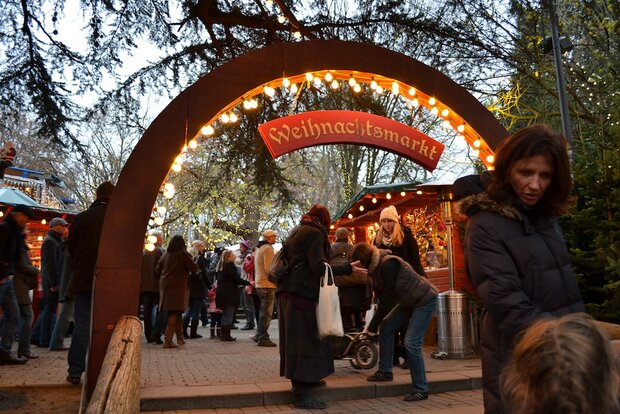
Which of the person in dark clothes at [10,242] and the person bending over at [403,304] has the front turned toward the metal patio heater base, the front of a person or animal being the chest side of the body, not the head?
the person in dark clothes at [10,242]

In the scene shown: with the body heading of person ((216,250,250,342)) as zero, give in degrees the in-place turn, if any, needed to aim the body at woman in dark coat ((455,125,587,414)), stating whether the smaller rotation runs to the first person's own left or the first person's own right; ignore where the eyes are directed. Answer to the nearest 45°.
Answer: approximately 90° to the first person's own right

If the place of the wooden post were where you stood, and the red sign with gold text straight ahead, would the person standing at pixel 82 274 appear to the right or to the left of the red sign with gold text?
left

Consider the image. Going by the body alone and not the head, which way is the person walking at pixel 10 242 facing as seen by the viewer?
to the viewer's right

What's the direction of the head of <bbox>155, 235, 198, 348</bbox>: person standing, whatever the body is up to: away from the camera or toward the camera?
away from the camera

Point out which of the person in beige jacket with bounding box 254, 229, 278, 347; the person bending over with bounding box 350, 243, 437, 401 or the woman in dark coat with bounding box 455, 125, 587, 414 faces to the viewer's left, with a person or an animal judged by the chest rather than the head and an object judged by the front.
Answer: the person bending over with bounding box 350, 243, 437, 401

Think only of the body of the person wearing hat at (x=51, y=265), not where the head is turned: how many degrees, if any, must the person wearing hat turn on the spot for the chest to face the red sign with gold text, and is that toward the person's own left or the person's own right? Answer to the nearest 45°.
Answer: approximately 45° to the person's own right

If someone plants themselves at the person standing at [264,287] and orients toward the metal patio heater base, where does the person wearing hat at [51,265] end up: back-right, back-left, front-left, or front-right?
back-right
